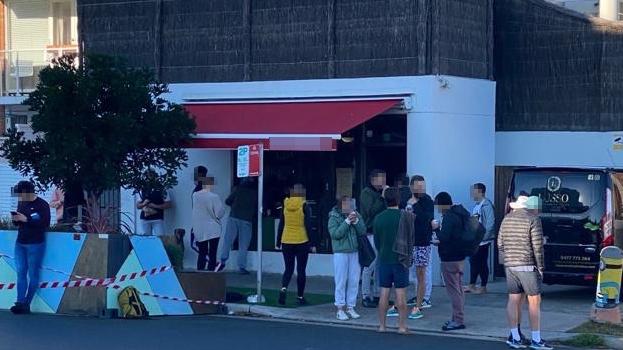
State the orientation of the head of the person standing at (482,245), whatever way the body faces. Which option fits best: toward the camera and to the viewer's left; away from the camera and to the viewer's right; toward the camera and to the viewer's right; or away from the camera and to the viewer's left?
toward the camera and to the viewer's left

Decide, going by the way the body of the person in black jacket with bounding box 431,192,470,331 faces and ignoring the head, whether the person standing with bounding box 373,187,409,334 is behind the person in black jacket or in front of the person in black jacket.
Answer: in front

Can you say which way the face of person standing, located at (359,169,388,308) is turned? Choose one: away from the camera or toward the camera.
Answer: toward the camera

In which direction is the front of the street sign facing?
toward the camera

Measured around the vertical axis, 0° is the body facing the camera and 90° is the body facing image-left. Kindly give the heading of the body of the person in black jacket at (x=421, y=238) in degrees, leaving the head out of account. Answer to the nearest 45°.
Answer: approximately 45°

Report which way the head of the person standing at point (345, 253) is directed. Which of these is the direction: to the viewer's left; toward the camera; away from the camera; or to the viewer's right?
toward the camera

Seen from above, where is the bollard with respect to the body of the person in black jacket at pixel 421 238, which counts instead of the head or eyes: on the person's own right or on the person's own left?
on the person's own left

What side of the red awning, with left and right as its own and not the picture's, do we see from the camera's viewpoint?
front

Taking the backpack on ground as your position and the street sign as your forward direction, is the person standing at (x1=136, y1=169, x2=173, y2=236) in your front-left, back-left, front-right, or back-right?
front-left
